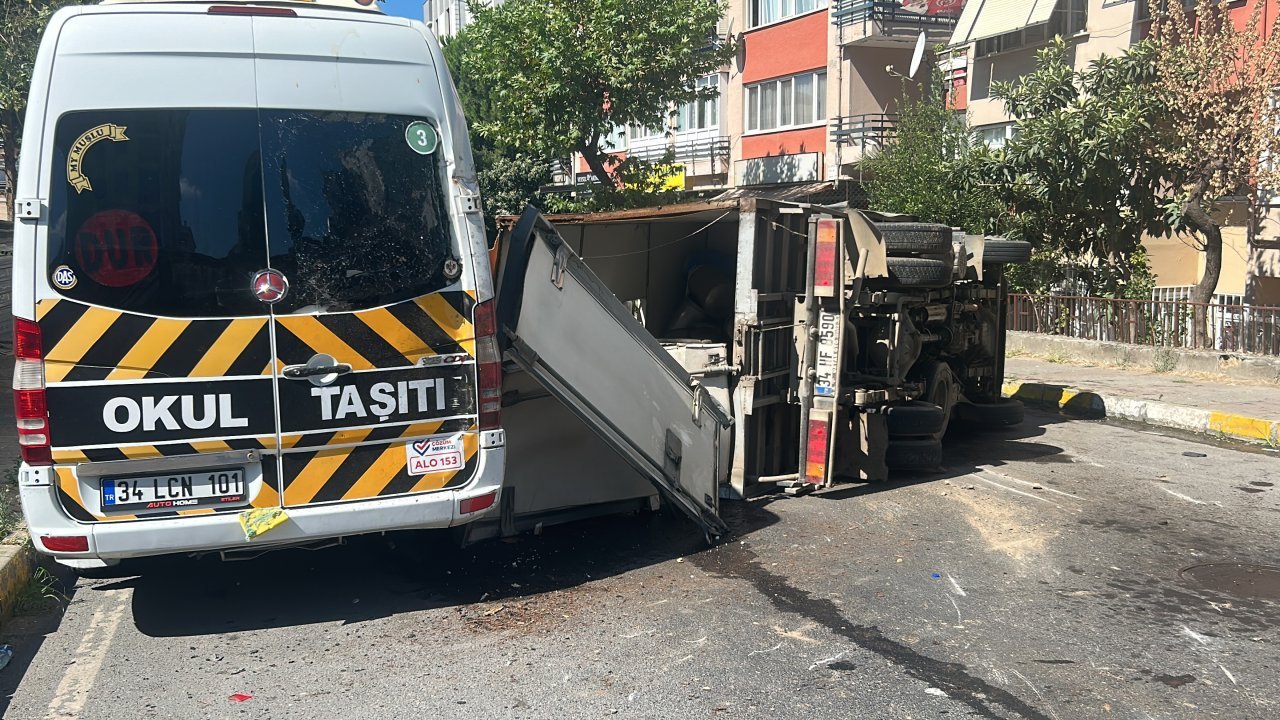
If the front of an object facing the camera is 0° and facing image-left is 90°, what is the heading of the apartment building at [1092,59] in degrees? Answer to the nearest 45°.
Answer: approximately 45°

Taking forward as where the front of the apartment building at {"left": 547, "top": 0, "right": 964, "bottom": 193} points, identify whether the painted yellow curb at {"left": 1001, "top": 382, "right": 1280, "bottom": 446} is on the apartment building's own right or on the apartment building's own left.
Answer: on the apartment building's own left

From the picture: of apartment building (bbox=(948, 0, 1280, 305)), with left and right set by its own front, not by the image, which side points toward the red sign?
right

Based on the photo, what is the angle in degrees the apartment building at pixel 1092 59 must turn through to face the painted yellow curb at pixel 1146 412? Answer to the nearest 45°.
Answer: approximately 45° to its left

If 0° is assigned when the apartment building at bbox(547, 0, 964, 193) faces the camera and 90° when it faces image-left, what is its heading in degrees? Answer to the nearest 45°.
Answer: approximately 45°

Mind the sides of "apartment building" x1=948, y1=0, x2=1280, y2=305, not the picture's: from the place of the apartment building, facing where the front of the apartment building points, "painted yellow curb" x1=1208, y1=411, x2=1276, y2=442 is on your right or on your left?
on your left
